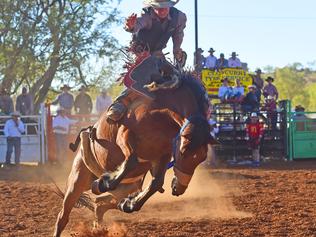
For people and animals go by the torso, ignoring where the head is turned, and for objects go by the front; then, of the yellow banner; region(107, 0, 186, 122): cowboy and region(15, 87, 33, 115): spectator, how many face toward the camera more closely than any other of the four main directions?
3

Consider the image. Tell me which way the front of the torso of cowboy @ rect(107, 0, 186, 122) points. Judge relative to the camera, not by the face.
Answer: toward the camera

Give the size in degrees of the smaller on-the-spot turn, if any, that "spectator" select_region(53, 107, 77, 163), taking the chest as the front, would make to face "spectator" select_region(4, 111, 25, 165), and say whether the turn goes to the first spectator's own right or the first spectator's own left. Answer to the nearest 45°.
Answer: approximately 135° to the first spectator's own right

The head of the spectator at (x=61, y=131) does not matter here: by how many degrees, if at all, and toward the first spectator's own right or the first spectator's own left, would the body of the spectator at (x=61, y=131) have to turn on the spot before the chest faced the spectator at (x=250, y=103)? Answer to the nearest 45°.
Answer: approximately 45° to the first spectator's own left

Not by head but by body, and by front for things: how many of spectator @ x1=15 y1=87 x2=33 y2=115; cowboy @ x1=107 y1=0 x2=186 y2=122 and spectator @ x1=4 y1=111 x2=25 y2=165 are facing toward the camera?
3

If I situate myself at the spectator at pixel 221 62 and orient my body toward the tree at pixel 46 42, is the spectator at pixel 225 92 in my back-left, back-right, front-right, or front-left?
back-left

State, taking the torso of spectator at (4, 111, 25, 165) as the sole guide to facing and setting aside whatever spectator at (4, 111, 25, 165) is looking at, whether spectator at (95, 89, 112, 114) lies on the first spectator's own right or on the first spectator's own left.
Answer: on the first spectator's own left

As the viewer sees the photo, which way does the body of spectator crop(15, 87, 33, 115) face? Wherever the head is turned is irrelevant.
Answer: toward the camera

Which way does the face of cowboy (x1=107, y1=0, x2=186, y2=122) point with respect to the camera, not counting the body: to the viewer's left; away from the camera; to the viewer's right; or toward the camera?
toward the camera

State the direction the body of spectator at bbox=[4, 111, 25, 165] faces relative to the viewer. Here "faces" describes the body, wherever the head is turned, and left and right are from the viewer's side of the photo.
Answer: facing the viewer

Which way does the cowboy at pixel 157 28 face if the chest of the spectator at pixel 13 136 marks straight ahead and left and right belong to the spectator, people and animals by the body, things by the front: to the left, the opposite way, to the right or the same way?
the same way

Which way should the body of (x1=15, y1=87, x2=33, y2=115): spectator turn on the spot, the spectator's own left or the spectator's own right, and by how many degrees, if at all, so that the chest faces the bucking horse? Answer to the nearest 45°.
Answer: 0° — they already face it

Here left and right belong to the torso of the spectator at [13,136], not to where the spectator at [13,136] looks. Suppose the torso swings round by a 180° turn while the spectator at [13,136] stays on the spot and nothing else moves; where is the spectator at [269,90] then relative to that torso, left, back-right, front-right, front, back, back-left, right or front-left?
right

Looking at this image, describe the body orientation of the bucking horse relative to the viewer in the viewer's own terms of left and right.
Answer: facing the viewer and to the right of the viewer
